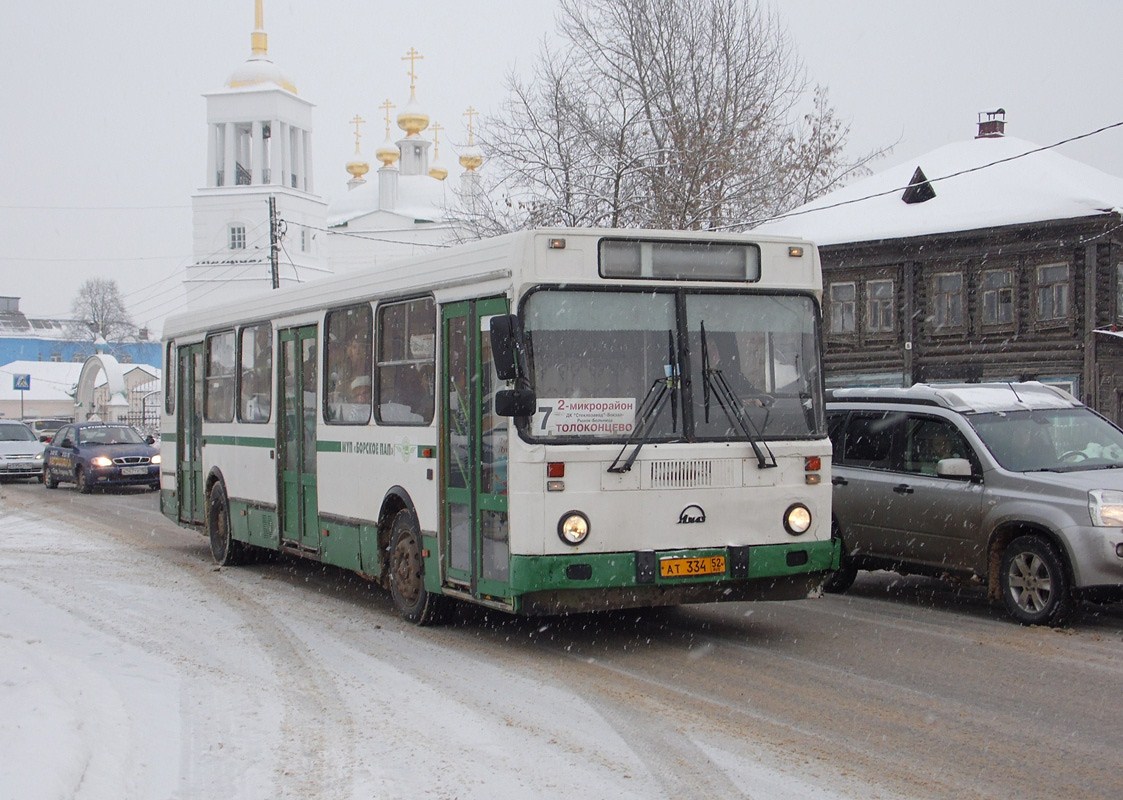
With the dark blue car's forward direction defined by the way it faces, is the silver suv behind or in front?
in front

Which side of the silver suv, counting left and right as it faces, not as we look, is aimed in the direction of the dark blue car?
back

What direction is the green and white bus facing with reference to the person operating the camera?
facing the viewer and to the right of the viewer

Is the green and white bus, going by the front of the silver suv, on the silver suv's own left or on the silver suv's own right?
on the silver suv's own right

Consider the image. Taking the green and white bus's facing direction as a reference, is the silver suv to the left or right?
on its left

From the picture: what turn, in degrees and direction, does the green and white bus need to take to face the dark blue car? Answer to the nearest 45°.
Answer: approximately 180°

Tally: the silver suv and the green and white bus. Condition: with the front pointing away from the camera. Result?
0

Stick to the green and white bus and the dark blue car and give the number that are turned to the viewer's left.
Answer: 0

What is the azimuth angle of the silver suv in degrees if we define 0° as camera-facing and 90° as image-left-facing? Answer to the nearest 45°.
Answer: approximately 315°

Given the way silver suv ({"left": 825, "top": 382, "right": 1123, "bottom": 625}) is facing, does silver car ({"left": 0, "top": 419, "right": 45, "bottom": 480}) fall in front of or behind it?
behind
